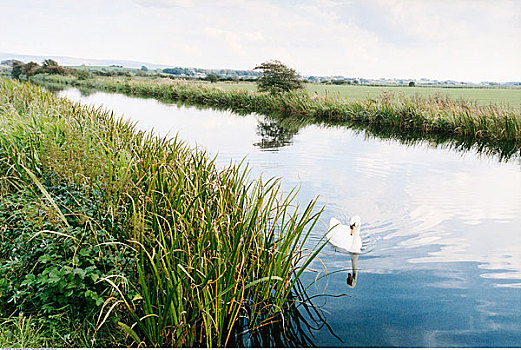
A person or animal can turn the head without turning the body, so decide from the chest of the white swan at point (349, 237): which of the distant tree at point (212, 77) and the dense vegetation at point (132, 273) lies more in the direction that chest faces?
the dense vegetation

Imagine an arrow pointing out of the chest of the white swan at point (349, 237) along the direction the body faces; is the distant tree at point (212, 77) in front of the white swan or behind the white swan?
behind

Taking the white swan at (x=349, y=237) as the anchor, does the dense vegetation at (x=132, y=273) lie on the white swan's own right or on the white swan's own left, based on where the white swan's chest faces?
on the white swan's own right

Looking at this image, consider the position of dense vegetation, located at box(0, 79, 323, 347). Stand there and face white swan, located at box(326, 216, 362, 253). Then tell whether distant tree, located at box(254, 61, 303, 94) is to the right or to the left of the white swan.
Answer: left

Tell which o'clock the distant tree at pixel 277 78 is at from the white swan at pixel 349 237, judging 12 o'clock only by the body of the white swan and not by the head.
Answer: The distant tree is roughly at 7 o'clock from the white swan.

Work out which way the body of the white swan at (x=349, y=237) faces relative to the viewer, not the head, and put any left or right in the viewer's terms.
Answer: facing the viewer and to the right of the viewer
